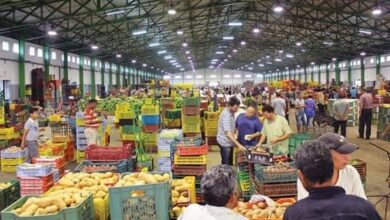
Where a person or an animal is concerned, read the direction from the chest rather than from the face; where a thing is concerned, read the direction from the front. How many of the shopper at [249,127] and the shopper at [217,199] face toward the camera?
1

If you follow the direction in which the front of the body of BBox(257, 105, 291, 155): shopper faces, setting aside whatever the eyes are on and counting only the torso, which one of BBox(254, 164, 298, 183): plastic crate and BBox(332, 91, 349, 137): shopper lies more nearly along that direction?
the plastic crate

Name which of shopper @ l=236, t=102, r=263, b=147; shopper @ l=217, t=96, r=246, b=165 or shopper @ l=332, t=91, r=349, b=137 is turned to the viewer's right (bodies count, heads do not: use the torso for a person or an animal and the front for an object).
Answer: shopper @ l=217, t=96, r=246, b=165

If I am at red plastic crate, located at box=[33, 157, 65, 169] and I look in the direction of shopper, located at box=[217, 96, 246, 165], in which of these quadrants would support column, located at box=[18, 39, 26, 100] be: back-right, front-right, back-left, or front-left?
back-left

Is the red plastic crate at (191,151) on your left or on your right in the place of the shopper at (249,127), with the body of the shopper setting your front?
on your right

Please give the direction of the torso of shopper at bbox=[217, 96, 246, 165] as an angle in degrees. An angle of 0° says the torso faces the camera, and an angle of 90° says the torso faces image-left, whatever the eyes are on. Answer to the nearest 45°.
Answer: approximately 270°

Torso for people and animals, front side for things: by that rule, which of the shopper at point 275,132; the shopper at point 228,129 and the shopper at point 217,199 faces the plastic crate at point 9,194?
the shopper at point 275,132

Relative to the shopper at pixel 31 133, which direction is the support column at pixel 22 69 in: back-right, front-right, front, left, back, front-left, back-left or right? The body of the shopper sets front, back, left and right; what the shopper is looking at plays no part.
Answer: back-left

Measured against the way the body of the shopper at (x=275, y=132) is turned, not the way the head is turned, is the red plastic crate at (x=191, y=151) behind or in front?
in front

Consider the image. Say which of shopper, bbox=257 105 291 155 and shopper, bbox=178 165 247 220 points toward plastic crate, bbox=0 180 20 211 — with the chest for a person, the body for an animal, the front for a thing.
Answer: shopper, bbox=257 105 291 155
